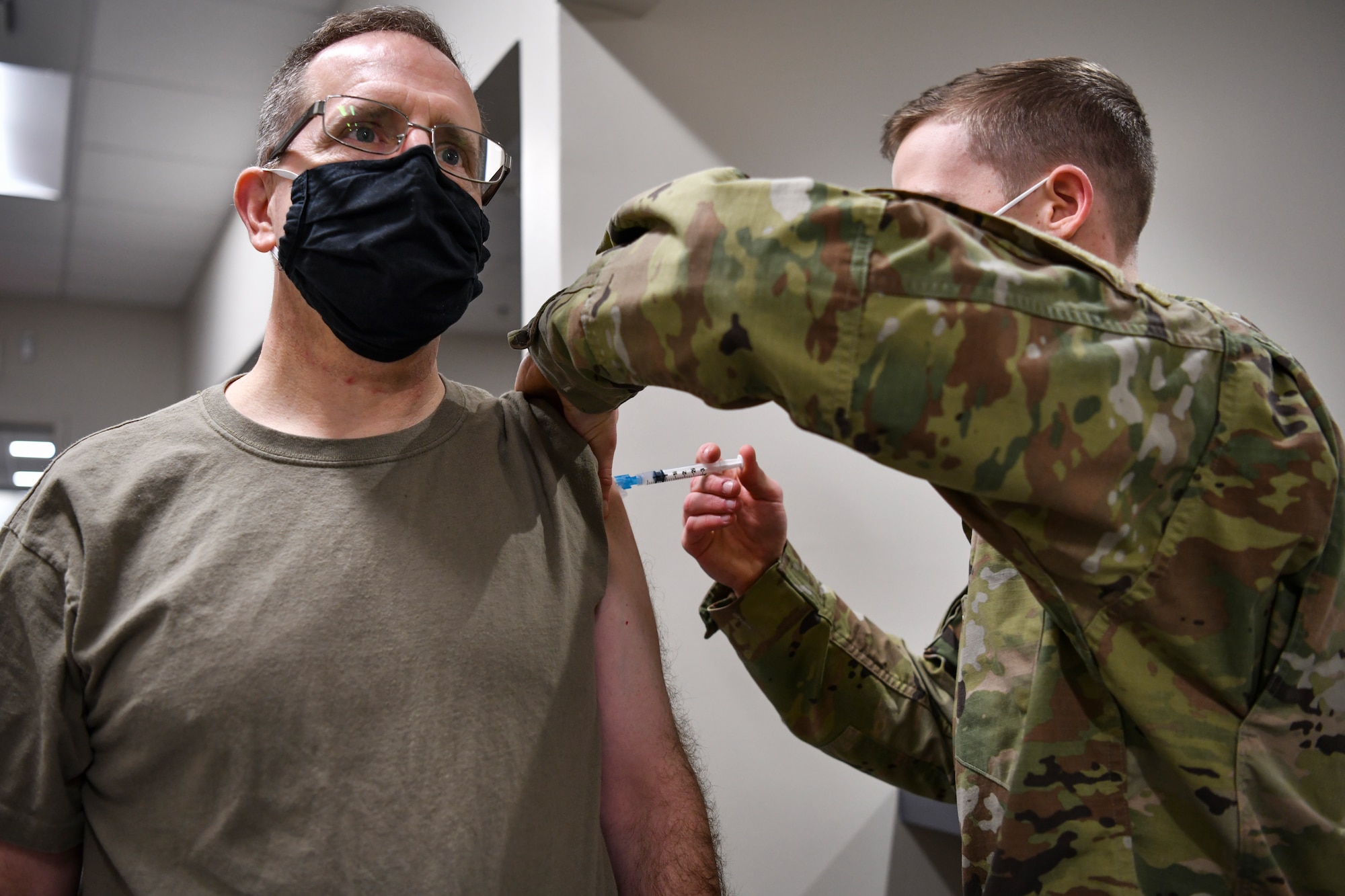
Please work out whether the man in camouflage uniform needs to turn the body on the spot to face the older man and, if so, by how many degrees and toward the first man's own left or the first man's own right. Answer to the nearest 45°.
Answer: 0° — they already face them

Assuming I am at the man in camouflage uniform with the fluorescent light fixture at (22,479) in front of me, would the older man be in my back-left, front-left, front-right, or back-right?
front-left

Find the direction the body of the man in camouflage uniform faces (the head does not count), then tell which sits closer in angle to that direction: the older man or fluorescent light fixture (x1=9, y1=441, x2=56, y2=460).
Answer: the older man

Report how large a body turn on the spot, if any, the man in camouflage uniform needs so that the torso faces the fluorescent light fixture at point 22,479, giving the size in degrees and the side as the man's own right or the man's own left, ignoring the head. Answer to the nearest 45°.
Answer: approximately 45° to the man's own right

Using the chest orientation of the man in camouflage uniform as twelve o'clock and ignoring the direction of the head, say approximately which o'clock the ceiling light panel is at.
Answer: The ceiling light panel is roughly at 1 o'clock from the man in camouflage uniform.

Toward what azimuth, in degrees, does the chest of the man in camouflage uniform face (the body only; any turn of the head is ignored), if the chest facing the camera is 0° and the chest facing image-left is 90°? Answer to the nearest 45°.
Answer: approximately 90°

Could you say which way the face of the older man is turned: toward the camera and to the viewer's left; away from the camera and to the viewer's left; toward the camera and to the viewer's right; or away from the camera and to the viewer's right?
toward the camera and to the viewer's right

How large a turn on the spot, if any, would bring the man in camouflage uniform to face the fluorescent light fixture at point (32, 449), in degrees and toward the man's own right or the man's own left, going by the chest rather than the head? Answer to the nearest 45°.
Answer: approximately 45° to the man's own right
